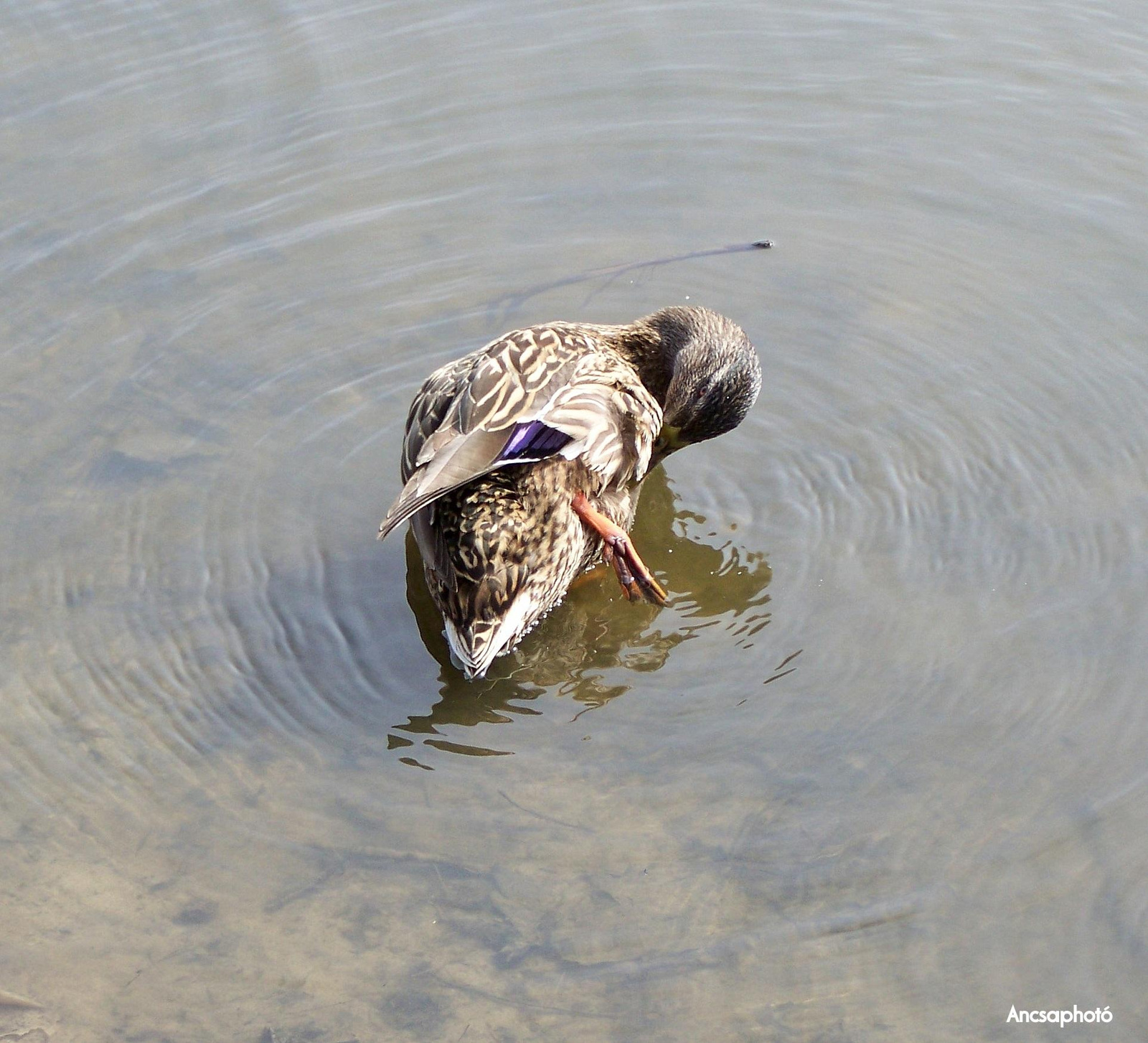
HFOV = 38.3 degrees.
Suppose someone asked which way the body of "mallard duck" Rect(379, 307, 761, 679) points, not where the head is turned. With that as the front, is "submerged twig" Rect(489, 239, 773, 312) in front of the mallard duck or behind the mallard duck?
in front

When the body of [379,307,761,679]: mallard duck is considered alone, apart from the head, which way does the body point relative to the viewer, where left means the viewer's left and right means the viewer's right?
facing away from the viewer and to the right of the viewer
